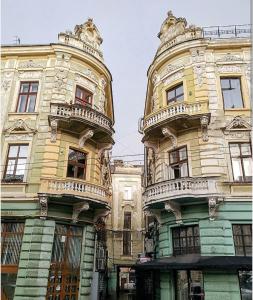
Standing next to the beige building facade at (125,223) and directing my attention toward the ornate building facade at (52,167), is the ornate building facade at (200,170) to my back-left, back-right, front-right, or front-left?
front-left

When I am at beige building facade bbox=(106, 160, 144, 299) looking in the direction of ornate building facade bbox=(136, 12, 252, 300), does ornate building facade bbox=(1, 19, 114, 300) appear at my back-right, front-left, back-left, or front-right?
front-right

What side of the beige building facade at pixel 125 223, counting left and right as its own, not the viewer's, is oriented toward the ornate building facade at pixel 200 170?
front

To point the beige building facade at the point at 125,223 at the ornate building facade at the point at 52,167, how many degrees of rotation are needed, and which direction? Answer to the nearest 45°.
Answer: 0° — it already faces it

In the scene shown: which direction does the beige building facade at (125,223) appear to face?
toward the camera
